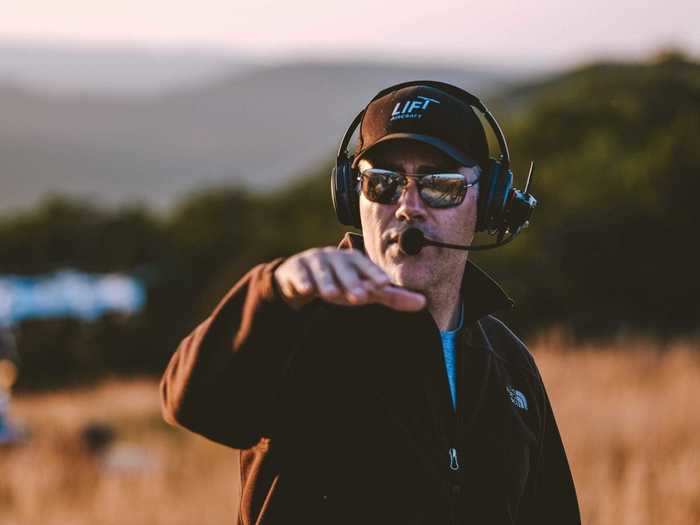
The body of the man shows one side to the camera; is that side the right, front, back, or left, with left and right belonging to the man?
front
